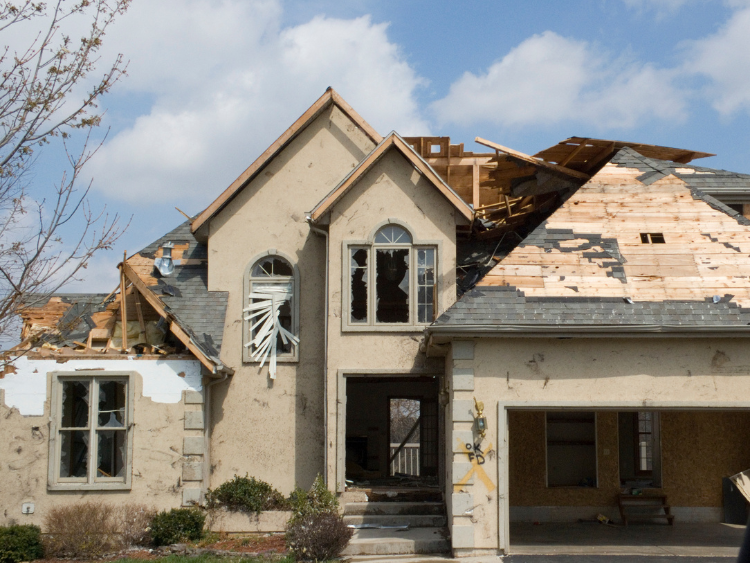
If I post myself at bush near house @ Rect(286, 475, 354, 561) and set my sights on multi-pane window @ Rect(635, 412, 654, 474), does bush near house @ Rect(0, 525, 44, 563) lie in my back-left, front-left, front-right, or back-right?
back-left

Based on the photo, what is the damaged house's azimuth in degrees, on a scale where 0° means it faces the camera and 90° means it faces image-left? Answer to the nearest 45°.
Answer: approximately 0°
